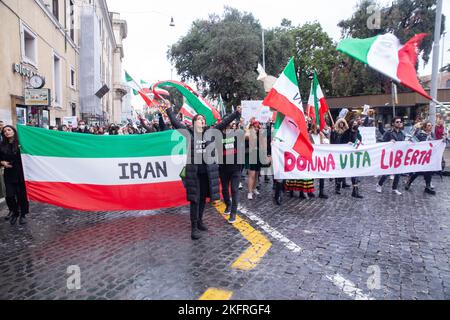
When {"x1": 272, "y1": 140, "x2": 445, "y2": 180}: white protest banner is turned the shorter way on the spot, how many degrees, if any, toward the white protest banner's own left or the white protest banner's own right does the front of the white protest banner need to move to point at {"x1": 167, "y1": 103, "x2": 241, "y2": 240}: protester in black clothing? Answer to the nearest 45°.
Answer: approximately 45° to the white protest banner's own right

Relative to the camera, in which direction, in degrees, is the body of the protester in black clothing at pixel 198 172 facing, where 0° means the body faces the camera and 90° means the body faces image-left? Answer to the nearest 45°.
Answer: approximately 0°

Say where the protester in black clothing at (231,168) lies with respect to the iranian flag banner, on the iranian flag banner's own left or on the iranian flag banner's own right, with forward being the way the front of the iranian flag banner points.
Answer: on the iranian flag banner's own left

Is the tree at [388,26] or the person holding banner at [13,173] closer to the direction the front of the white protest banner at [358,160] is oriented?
the person holding banner

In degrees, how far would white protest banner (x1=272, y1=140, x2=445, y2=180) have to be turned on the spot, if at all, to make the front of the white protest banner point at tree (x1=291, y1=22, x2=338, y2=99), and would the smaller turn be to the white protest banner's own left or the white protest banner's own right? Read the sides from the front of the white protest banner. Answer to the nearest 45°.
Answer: approximately 180°

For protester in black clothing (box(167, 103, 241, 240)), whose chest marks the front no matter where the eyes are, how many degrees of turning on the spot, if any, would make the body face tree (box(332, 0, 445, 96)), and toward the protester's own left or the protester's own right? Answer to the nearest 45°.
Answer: approximately 135° to the protester's own left

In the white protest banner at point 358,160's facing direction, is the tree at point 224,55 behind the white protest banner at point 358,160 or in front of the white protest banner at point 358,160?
behind

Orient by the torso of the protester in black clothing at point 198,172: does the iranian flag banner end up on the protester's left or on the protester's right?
on the protester's right

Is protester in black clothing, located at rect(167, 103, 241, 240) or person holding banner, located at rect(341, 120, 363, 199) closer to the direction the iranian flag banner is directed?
the protester in black clothing

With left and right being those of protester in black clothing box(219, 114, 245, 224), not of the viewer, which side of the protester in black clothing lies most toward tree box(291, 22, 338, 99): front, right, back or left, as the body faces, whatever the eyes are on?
back
